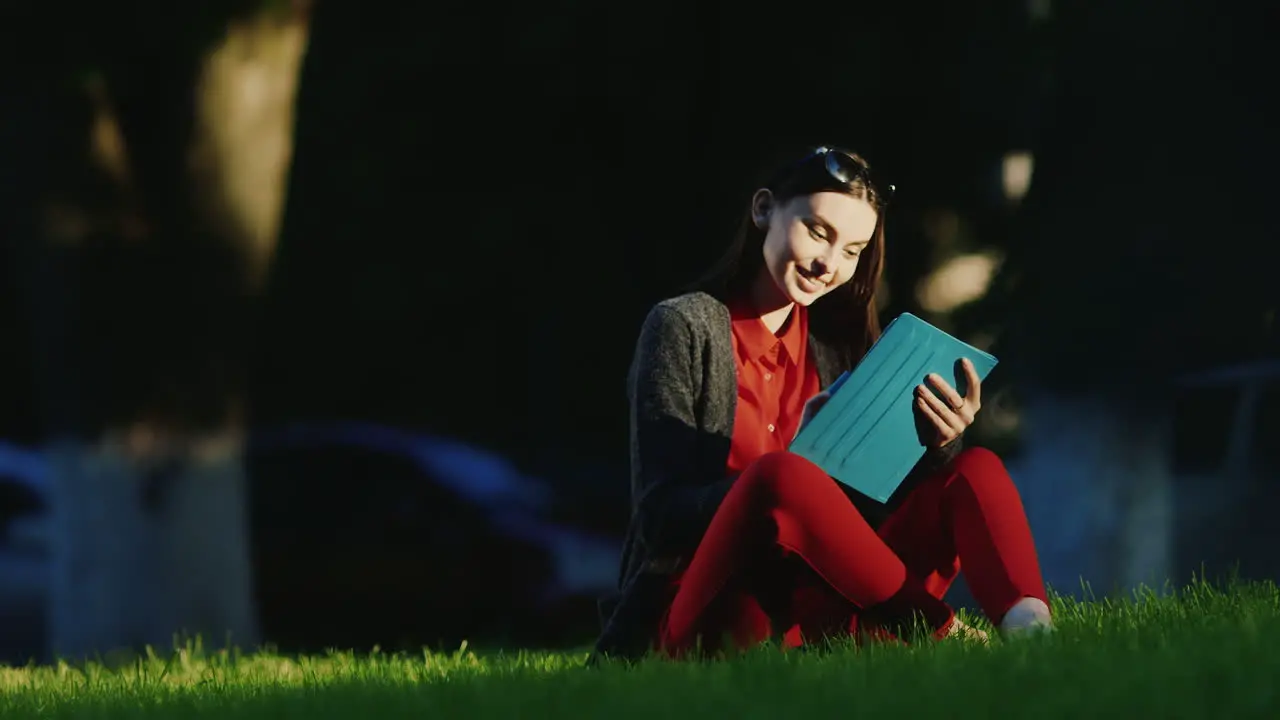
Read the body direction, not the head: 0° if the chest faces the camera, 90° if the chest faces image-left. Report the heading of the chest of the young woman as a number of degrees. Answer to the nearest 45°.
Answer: approximately 315°

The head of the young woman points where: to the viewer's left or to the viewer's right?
to the viewer's right

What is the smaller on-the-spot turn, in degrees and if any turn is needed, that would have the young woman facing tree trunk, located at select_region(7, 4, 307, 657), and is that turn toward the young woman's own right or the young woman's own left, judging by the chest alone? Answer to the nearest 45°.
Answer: approximately 180°
